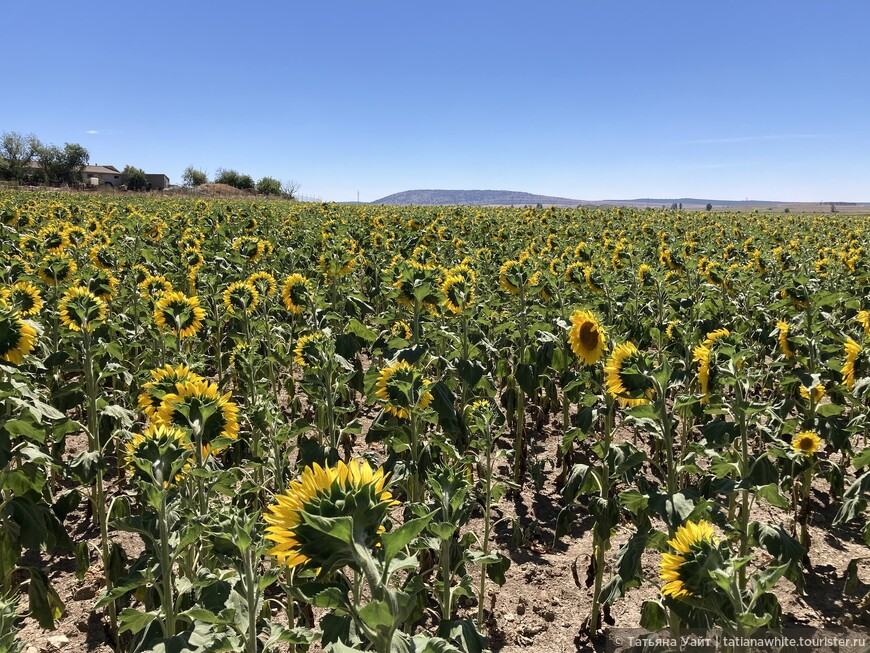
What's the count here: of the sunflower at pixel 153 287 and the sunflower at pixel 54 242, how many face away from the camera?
2

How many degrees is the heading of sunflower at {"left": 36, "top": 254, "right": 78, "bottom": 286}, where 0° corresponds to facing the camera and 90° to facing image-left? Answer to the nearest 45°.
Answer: approximately 180°

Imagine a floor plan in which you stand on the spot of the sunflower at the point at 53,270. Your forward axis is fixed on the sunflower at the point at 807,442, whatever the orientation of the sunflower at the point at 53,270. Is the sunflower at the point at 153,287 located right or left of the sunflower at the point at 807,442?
left

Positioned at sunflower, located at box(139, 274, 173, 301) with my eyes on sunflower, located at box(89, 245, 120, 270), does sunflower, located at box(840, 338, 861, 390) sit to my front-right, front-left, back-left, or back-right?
back-right

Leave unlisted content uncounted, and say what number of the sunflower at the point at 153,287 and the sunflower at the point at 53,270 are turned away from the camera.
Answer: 2

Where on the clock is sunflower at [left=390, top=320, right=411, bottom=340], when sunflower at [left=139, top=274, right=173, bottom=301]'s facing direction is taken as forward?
sunflower at [left=390, top=320, right=411, bottom=340] is roughly at 5 o'clock from sunflower at [left=139, top=274, right=173, bottom=301].

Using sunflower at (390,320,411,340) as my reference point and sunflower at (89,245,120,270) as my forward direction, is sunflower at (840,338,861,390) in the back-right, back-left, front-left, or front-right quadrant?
back-right

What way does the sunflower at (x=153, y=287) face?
away from the camera

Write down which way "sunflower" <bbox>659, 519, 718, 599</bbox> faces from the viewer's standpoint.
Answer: facing away from the viewer and to the left of the viewer

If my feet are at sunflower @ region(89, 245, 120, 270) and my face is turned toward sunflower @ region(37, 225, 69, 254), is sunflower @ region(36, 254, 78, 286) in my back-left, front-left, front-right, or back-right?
back-left

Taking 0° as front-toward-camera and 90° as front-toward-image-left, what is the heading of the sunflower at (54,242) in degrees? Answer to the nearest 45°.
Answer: approximately 180°

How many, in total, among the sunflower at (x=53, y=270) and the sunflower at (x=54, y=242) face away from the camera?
2

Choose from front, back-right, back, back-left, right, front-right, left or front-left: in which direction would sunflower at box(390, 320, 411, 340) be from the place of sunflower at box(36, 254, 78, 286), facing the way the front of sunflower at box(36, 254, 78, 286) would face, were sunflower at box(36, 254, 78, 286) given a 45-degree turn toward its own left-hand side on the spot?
back
